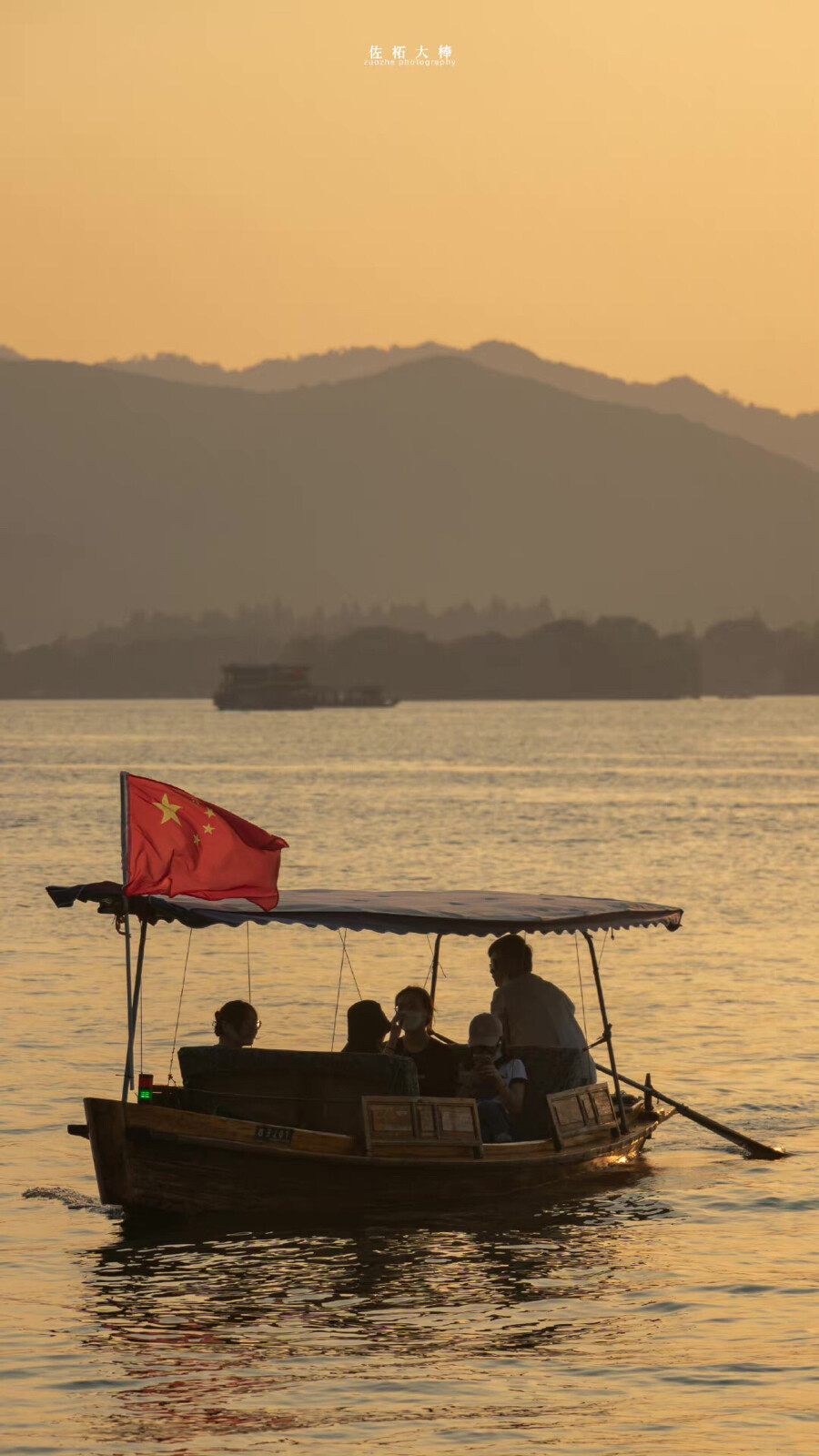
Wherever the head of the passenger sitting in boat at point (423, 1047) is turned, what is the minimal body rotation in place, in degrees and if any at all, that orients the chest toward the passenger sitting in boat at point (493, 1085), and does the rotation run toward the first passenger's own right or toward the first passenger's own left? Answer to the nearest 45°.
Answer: approximately 135° to the first passenger's own left

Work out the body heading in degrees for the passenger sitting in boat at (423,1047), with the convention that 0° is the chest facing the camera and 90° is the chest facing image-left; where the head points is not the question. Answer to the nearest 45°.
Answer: approximately 45°

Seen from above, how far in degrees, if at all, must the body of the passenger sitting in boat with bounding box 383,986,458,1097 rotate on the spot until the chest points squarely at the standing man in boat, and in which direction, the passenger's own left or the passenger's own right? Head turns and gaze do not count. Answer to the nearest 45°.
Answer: approximately 135° to the passenger's own left

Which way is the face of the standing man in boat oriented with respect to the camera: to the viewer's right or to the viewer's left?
to the viewer's left
